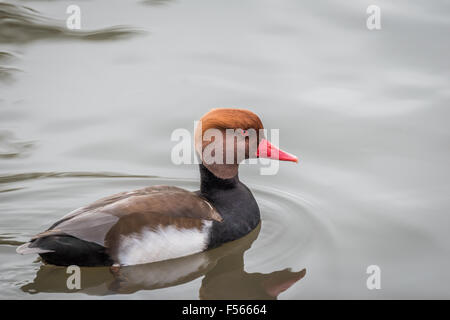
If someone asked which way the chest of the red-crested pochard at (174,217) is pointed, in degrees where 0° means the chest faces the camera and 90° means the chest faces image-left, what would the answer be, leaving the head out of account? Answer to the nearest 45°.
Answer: approximately 270°
